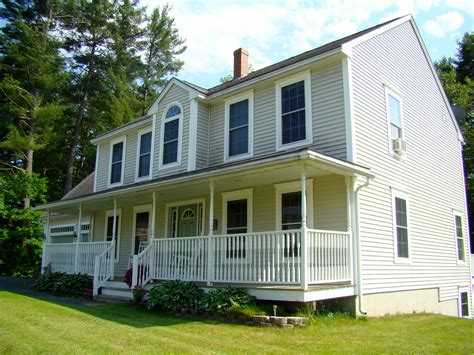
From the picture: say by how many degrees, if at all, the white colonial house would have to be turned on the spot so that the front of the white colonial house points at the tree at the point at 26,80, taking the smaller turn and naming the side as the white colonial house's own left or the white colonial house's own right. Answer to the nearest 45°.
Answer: approximately 90° to the white colonial house's own right

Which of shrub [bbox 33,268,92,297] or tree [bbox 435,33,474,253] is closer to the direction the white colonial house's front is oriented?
the shrub

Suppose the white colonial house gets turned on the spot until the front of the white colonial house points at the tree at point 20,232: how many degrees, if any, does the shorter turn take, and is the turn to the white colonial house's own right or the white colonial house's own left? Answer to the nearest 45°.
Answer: approximately 90° to the white colonial house's own right

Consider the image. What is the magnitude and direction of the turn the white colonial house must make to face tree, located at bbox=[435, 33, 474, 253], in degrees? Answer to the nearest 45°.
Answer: approximately 180°

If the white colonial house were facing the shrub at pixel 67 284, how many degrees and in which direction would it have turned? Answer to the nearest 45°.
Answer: approximately 45° to its right

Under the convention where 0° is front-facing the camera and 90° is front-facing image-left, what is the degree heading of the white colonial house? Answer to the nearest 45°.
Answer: approximately 45°
